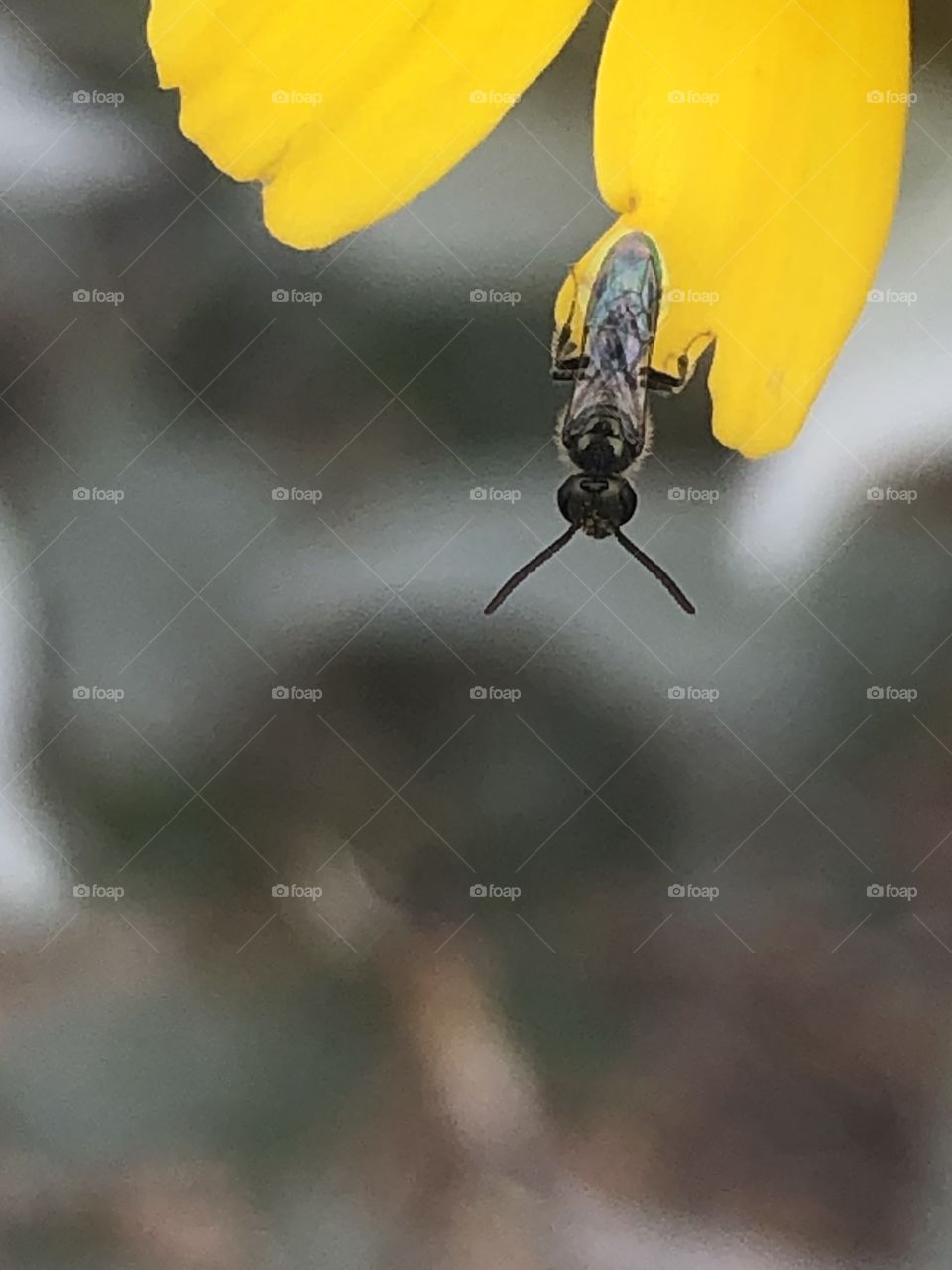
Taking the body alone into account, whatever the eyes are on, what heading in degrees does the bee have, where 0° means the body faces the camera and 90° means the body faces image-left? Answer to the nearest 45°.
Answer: approximately 0°
